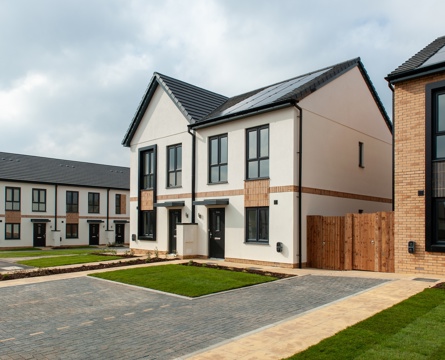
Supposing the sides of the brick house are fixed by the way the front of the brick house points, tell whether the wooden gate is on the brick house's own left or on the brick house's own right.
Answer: on the brick house's own right

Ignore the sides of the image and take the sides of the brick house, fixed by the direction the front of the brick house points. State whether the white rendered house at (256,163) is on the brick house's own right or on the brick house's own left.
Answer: on the brick house's own right

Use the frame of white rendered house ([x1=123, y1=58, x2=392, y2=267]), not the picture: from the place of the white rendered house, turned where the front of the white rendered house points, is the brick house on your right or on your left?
on your left

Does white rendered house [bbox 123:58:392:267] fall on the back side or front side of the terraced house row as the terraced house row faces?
on the front side

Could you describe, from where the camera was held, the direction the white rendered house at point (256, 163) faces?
facing the viewer and to the left of the viewer

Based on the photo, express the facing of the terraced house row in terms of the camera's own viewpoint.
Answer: facing the viewer and to the right of the viewer

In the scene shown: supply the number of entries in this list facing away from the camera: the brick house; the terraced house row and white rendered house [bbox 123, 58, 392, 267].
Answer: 0

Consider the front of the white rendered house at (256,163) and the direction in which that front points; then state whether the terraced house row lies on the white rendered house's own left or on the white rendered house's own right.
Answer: on the white rendered house's own right

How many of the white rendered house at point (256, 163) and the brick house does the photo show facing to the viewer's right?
0

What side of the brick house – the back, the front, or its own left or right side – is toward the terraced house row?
right
